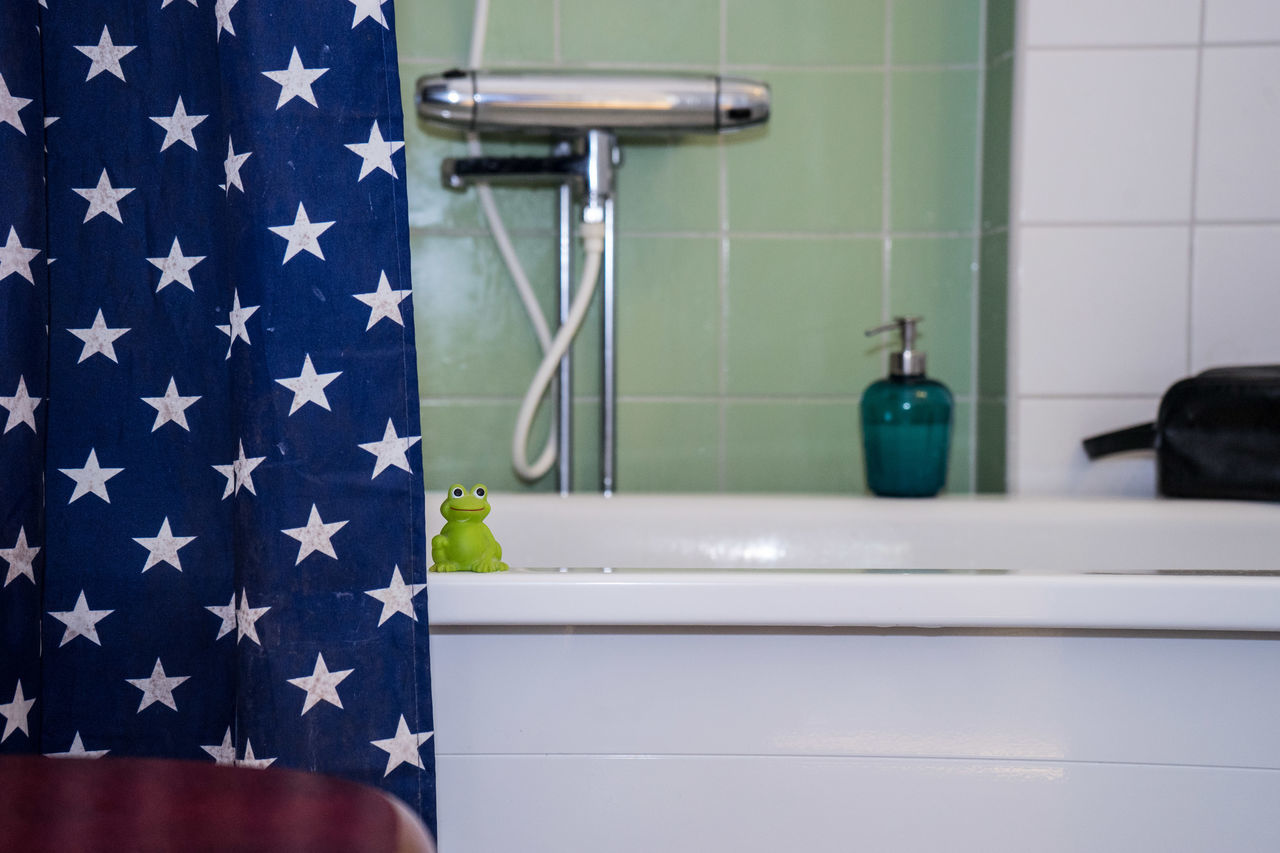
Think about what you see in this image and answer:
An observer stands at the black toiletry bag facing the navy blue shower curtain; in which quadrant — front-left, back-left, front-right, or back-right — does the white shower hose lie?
front-right

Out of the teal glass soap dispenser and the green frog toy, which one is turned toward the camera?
the green frog toy

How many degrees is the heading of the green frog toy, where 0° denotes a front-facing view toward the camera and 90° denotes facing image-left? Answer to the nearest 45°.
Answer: approximately 0°

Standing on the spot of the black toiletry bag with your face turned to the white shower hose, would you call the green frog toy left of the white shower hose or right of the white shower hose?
left

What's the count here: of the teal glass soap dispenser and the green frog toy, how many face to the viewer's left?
1

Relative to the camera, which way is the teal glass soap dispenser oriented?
to the viewer's left

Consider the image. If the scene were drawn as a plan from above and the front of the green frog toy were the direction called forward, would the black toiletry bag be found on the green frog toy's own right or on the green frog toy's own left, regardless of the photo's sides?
on the green frog toy's own left
